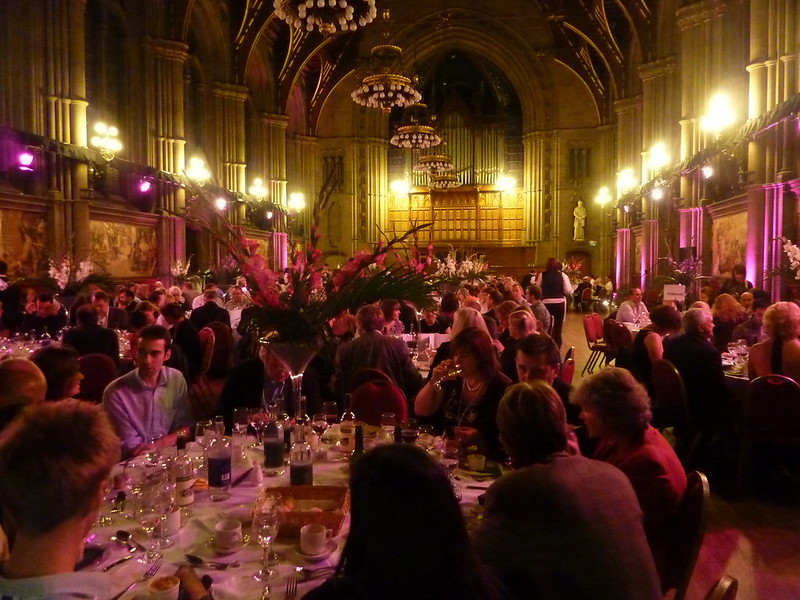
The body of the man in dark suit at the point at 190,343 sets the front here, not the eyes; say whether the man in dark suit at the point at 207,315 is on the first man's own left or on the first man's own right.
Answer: on the first man's own right

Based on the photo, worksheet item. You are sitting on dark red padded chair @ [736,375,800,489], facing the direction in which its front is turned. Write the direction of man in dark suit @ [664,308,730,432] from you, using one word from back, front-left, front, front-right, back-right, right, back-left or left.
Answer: front-left

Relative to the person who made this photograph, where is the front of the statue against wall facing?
facing the viewer

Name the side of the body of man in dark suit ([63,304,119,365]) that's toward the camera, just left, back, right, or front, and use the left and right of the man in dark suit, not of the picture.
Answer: back

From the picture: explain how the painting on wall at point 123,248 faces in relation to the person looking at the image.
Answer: facing the viewer and to the right of the viewer

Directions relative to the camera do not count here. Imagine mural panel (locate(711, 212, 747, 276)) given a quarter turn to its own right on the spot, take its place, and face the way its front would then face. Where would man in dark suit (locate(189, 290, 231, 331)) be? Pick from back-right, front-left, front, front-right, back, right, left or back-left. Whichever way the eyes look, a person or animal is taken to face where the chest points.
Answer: left

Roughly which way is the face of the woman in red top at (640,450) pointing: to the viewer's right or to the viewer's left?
to the viewer's left

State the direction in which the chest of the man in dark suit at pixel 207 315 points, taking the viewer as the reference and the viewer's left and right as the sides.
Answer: facing away from the viewer

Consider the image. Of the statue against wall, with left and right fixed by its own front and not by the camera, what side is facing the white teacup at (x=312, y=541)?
front

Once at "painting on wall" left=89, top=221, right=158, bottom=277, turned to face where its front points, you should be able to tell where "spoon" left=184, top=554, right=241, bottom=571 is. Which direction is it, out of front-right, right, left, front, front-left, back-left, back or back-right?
front-right

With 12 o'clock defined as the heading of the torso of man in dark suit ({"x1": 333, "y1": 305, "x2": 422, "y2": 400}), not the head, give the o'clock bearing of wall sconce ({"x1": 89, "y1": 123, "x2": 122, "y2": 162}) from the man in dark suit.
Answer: The wall sconce is roughly at 11 o'clock from the man in dark suit.

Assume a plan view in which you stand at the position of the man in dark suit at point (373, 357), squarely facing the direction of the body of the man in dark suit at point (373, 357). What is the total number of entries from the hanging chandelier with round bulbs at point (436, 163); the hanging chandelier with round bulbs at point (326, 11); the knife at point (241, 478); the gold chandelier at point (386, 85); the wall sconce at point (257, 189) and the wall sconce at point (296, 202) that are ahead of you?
5

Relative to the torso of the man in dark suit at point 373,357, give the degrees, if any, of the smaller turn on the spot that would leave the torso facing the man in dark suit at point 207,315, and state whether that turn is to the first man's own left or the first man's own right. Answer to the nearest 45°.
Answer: approximately 45° to the first man's own left

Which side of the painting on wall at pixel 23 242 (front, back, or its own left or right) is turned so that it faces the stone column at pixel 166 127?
left

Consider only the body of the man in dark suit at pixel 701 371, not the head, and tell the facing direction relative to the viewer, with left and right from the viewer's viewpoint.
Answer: facing away from the viewer and to the right of the viewer
